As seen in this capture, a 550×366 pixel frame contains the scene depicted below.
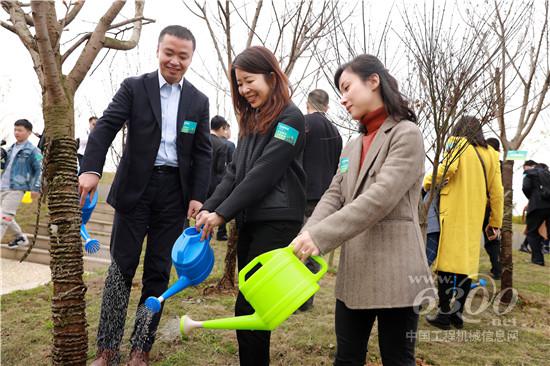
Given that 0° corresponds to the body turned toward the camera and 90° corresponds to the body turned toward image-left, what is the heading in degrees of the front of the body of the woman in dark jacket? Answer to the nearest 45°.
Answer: approximately 45°

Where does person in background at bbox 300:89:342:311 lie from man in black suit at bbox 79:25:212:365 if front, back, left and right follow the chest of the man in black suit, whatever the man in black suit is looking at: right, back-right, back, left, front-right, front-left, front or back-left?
back-left

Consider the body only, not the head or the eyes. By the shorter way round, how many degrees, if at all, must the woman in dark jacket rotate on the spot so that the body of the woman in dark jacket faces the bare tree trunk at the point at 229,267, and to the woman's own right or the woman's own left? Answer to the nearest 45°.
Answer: approximately 135° to the woman's own right

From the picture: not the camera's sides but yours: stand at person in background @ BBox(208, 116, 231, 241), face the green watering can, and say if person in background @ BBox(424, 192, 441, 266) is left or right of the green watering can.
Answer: left

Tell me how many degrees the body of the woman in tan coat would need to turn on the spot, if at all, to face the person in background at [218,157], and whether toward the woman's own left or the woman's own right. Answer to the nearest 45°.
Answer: approximately 90° to the woman's own right
